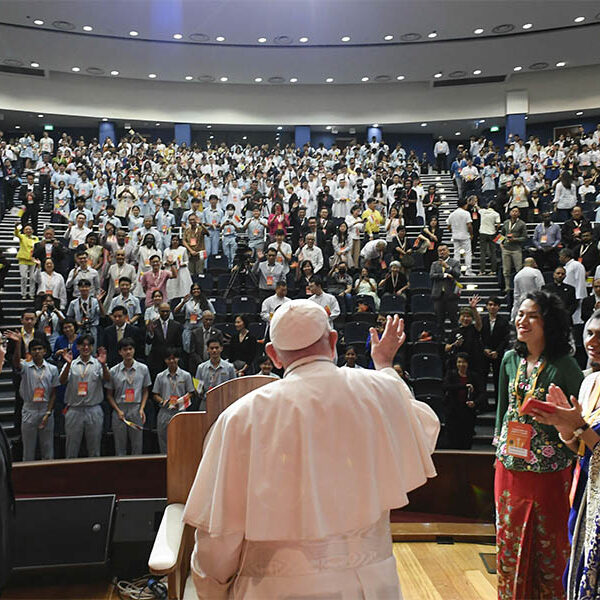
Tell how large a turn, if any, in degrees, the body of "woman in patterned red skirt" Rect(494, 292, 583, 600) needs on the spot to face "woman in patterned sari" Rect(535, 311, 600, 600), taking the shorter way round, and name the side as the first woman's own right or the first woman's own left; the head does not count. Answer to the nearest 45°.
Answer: approximately 45° to the first woman's own left

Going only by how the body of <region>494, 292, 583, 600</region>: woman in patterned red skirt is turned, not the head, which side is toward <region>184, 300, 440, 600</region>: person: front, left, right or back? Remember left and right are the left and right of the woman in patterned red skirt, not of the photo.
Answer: front

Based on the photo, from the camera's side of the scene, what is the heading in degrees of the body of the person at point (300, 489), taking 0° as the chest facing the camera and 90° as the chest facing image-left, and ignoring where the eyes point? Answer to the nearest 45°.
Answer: approximately 180°

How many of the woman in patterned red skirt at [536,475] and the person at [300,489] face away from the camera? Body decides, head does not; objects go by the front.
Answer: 1

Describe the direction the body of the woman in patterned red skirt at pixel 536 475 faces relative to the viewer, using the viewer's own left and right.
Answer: facing the viewer and to the left of the viewer

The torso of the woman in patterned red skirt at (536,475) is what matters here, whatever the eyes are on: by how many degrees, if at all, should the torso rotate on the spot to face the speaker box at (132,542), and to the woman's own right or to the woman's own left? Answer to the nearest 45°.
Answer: approximately 45° to the woman's own right

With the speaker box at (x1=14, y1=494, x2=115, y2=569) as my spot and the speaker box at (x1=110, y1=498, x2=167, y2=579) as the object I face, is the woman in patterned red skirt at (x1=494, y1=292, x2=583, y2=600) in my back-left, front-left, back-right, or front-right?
front-right

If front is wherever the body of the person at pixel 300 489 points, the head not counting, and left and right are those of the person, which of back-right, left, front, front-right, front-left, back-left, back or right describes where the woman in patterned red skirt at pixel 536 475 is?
front-right

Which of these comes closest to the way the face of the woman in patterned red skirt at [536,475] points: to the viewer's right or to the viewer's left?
to the viewer's left

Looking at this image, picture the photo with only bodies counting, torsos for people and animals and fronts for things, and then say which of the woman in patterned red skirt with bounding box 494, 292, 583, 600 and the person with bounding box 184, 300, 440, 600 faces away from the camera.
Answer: the person
